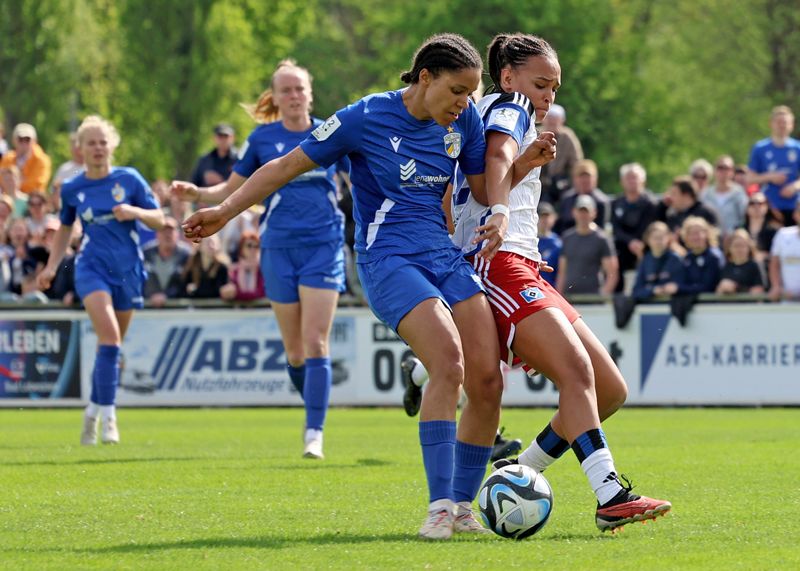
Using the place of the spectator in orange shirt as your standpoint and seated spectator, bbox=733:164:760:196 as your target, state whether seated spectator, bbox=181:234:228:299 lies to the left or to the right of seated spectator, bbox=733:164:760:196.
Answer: right

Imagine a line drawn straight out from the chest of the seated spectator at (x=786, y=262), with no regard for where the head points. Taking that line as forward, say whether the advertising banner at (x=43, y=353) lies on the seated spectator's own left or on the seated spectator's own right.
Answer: on the seated spectator's own right

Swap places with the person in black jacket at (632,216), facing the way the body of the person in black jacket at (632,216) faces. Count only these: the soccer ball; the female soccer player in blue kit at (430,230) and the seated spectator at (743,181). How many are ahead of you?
2

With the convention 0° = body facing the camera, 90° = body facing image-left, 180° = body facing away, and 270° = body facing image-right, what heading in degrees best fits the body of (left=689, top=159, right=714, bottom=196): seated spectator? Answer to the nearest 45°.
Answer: approximately 0°

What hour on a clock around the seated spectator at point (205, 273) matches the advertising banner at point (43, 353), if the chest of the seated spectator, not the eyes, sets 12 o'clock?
The advertising banner is roughly at 3 o'clock from the seated spectator.

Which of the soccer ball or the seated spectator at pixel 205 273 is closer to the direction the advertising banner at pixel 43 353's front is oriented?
the soccer ball
